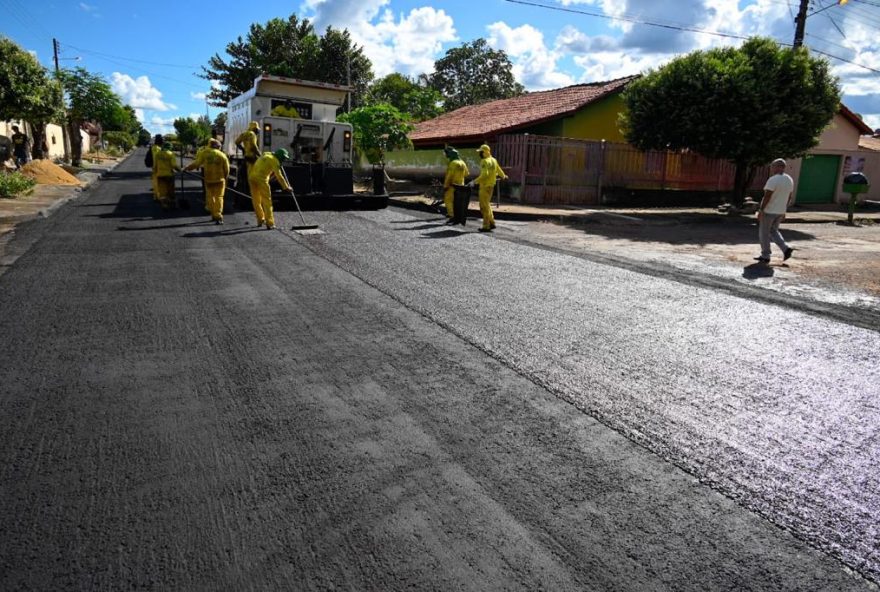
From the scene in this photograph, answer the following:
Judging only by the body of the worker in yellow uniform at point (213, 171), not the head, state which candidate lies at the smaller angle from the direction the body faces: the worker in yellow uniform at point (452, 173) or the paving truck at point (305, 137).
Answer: the paving truck

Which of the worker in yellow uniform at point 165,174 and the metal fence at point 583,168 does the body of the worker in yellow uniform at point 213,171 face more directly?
the worker in yellow uniform

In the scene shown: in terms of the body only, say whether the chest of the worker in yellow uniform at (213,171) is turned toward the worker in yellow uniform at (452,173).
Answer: no

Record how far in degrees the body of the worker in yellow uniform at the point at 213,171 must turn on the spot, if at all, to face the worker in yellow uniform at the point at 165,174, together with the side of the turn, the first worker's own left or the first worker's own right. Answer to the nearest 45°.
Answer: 0° — they already face them

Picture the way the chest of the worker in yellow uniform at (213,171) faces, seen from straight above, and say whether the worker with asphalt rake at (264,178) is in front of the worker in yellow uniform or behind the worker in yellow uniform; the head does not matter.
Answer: behind

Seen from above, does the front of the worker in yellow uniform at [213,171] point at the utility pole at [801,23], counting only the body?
no

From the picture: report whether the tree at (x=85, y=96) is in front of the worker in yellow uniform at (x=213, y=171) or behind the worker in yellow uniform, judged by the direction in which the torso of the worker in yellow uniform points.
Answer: in front
